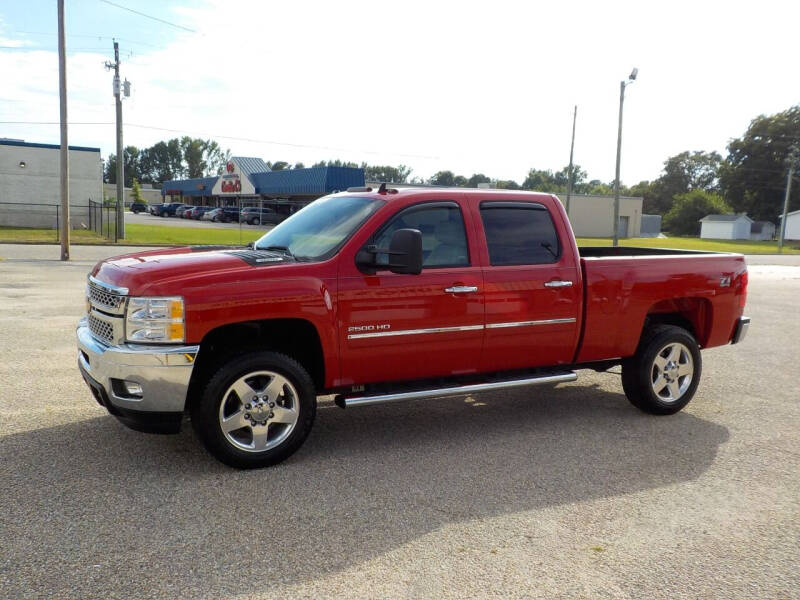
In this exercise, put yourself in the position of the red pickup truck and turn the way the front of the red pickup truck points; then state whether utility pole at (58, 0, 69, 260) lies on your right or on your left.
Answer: on your right

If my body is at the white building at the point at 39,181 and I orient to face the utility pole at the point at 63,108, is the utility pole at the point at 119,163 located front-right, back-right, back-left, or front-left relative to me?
front-left

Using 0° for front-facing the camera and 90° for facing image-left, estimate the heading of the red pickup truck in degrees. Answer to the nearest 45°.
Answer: approximately 45°

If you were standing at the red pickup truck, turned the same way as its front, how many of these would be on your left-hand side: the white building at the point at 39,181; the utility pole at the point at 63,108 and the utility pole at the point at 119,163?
0
